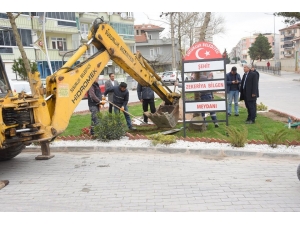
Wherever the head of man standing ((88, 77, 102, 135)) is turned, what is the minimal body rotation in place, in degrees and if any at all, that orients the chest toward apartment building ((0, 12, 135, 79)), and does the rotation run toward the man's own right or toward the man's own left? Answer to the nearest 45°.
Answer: approximately 90° to the man's own left

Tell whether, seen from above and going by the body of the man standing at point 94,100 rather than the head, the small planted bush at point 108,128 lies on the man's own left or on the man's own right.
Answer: on the man's own right

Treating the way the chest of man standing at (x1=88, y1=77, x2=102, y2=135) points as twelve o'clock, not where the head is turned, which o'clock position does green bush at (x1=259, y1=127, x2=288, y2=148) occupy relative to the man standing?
The green bush is roughly at 1 o'clock from the man standing.

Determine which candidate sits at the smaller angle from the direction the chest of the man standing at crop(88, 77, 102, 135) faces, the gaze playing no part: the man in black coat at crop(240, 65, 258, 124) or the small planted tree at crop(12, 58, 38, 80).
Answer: the man in black coat

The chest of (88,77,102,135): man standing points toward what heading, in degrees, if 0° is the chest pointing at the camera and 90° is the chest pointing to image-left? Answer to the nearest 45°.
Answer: approximately 270°

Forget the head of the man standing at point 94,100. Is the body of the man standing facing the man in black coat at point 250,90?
yes
